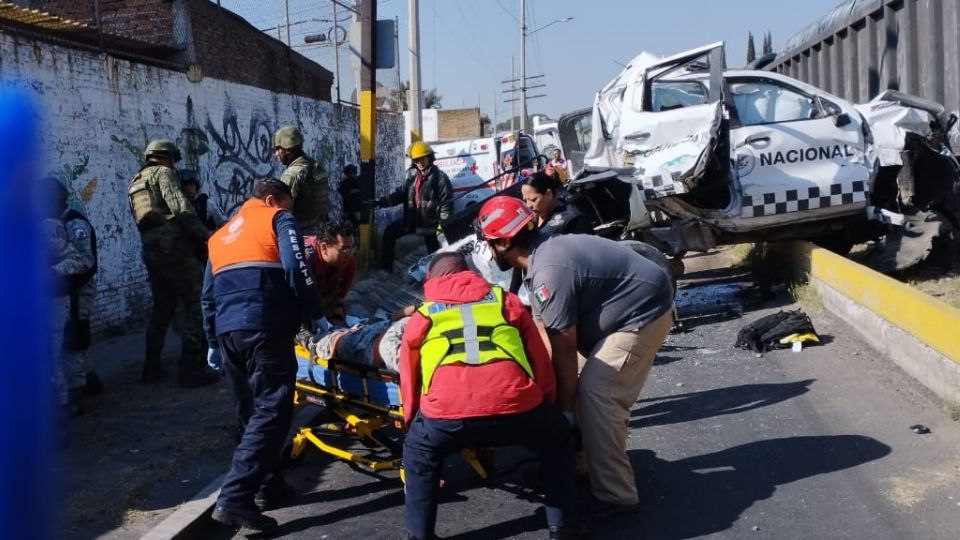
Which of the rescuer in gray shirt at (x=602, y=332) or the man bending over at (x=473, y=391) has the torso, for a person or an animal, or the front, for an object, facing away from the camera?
the man bending over

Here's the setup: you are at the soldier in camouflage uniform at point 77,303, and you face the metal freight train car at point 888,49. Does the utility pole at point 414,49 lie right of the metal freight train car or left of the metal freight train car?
left

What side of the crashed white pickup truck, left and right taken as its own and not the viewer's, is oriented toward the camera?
right

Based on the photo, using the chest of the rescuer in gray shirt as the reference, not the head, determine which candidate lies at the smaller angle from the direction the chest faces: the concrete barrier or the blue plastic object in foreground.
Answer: the blue plastic object in foreground

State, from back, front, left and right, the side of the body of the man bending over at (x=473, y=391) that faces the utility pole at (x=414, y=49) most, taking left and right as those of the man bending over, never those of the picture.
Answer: front

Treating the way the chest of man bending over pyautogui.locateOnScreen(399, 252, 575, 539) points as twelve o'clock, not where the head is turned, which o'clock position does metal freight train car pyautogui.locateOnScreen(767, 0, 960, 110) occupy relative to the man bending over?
The metal freight train car is roughly at 1 o'clock from the man bending over.

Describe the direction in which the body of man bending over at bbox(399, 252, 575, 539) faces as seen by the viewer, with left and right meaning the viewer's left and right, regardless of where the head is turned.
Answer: facing away from the viewer

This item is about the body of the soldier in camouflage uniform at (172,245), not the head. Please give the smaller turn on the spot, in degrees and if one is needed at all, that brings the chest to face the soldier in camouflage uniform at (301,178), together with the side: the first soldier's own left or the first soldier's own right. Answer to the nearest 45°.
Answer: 0° — they already face them

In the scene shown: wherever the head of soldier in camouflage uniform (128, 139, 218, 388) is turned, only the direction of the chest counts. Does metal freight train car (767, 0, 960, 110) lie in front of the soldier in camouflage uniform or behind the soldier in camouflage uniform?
in front

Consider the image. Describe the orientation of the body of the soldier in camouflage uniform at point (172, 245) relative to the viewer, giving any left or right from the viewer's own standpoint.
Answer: facing away from the viewer and to the right of the viewer

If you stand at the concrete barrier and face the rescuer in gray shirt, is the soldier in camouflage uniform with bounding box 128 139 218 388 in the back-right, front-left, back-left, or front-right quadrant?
front-right

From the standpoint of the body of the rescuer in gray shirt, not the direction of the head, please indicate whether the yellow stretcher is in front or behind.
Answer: in front

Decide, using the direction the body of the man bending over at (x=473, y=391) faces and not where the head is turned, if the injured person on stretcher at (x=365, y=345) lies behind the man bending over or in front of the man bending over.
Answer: in front

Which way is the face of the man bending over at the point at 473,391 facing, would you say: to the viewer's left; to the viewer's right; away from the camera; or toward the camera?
away from the camera

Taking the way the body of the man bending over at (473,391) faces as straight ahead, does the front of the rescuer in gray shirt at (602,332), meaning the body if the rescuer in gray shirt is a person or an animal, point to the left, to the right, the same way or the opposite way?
to the left

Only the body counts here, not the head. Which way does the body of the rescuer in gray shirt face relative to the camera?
to the viewer's left

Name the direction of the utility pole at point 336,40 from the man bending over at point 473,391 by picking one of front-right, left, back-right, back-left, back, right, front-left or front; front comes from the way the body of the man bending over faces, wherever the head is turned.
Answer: front

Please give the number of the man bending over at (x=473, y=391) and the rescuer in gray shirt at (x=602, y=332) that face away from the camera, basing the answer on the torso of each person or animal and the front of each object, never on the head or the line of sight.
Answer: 1
